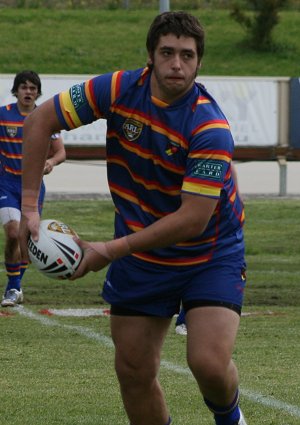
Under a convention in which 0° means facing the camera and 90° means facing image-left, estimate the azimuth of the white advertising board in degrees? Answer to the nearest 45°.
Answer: approximately 0°

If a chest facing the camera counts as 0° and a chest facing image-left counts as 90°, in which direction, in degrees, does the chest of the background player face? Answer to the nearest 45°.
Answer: approximately 0°

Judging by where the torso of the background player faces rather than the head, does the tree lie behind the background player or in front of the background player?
behind

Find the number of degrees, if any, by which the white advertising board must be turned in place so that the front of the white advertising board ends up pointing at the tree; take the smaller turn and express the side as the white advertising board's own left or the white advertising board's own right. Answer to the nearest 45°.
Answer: approximately 180°

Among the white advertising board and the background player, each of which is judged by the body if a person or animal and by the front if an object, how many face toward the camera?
2

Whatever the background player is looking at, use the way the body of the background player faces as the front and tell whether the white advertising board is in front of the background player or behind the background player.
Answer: behind
